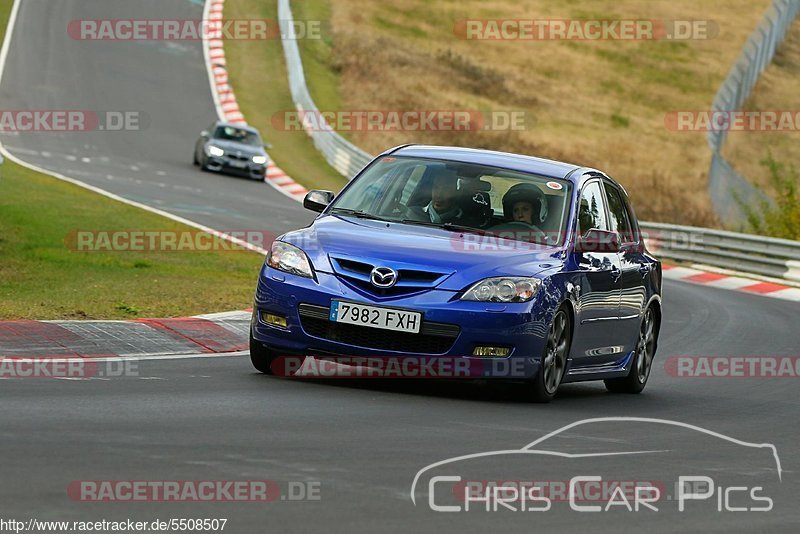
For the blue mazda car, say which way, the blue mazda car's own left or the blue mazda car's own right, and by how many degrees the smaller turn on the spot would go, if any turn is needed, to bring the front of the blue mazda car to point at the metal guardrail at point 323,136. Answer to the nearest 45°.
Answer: approximately 135° to the blue mazda car's own right

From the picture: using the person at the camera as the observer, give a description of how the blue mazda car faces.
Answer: facing the viewer and to the left of the viewer

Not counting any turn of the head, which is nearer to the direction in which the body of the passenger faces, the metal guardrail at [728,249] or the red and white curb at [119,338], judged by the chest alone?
the red and white curb

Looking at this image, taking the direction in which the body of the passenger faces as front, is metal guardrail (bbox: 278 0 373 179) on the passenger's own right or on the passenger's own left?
on the passenger's own right

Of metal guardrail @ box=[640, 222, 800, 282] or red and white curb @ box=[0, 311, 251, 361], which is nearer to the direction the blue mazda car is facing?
the red and white curb

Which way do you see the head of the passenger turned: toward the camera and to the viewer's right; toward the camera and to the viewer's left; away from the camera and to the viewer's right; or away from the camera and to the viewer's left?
toward the camera and to the viewer's left

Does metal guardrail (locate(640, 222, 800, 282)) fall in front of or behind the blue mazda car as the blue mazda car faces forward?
behind

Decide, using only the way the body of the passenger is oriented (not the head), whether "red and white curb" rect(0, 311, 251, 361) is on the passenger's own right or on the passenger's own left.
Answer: on the passenger's own right
